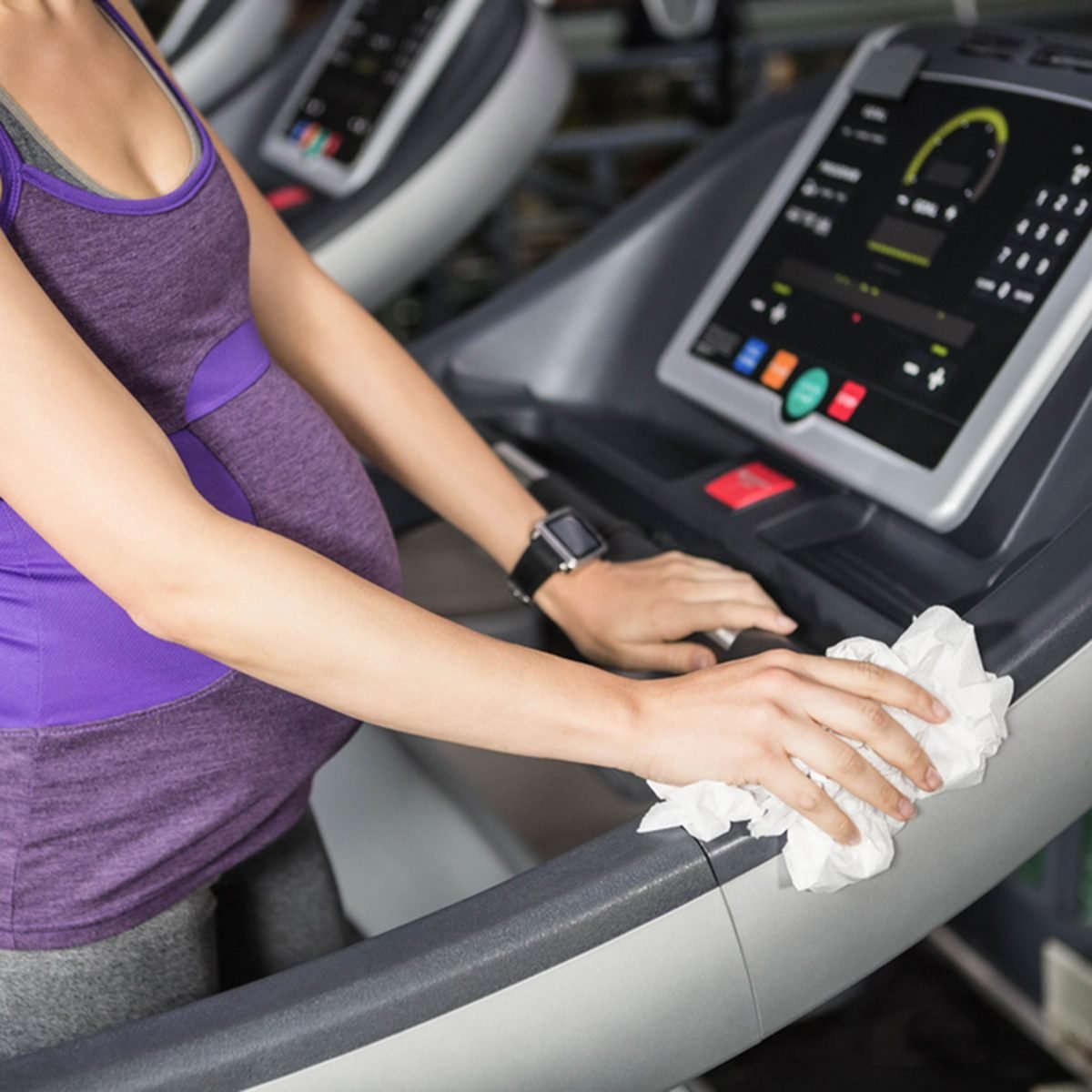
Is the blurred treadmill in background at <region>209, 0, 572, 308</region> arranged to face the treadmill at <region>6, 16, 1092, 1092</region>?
no

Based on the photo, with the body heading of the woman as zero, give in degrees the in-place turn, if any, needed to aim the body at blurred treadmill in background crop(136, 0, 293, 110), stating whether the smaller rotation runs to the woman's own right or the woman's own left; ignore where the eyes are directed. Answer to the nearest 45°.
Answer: approximately 135° to the woman's own left

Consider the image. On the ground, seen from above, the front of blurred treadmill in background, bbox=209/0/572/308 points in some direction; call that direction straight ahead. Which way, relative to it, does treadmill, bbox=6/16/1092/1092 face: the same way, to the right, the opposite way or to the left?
the same way

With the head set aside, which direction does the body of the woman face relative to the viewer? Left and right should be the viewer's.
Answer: facing the viewer and to the right of the viewer
